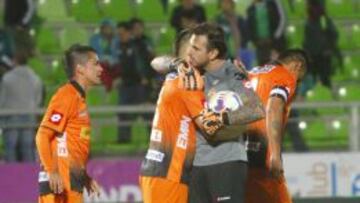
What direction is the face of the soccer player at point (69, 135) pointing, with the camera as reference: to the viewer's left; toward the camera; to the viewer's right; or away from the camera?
to the viewer's right

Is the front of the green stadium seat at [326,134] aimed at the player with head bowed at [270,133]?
yes

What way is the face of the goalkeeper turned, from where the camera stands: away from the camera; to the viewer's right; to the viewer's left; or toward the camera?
to the viewer's left

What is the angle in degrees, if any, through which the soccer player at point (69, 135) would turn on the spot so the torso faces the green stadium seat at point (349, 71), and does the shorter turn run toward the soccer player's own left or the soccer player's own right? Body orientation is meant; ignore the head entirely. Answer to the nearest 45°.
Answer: approximately 45° to the soccer player's own left

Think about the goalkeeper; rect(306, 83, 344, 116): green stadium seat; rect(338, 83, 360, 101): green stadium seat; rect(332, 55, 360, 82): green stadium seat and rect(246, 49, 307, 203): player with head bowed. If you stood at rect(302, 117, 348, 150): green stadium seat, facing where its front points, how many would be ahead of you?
2

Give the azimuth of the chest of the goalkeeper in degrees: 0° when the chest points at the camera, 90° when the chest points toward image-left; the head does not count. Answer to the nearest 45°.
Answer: approximately 45°

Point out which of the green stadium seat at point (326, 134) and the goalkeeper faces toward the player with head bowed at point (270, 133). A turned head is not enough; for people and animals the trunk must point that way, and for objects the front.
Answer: the green stadium seat

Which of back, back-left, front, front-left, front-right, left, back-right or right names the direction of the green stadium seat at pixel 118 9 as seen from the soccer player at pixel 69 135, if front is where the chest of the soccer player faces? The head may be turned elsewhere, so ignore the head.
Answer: left
